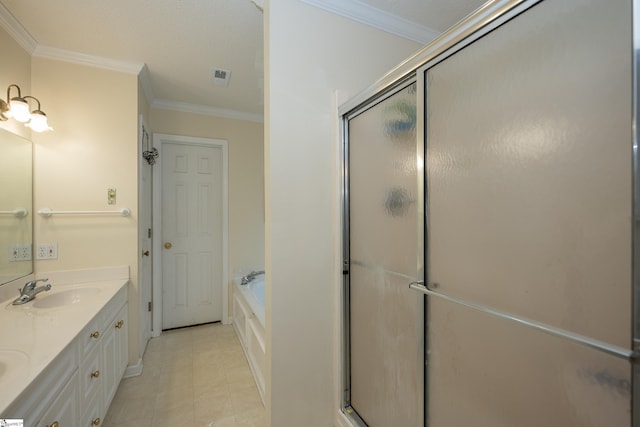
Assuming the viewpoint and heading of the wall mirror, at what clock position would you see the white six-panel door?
The white six-panel door is roughly at 10 o'clock from the wall mirror.

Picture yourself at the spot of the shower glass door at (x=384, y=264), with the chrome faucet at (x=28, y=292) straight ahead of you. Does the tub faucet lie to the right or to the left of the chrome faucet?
right

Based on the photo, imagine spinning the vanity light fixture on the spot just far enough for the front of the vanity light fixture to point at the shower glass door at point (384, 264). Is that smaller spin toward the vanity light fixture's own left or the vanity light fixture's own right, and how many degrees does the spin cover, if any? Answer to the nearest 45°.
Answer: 0° — it already faces it

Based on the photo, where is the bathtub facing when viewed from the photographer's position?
facing to the left of the viewer

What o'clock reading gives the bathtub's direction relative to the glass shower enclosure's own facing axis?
The bathtub is roughly at 2 o'clock from the glass shower enclosure.
